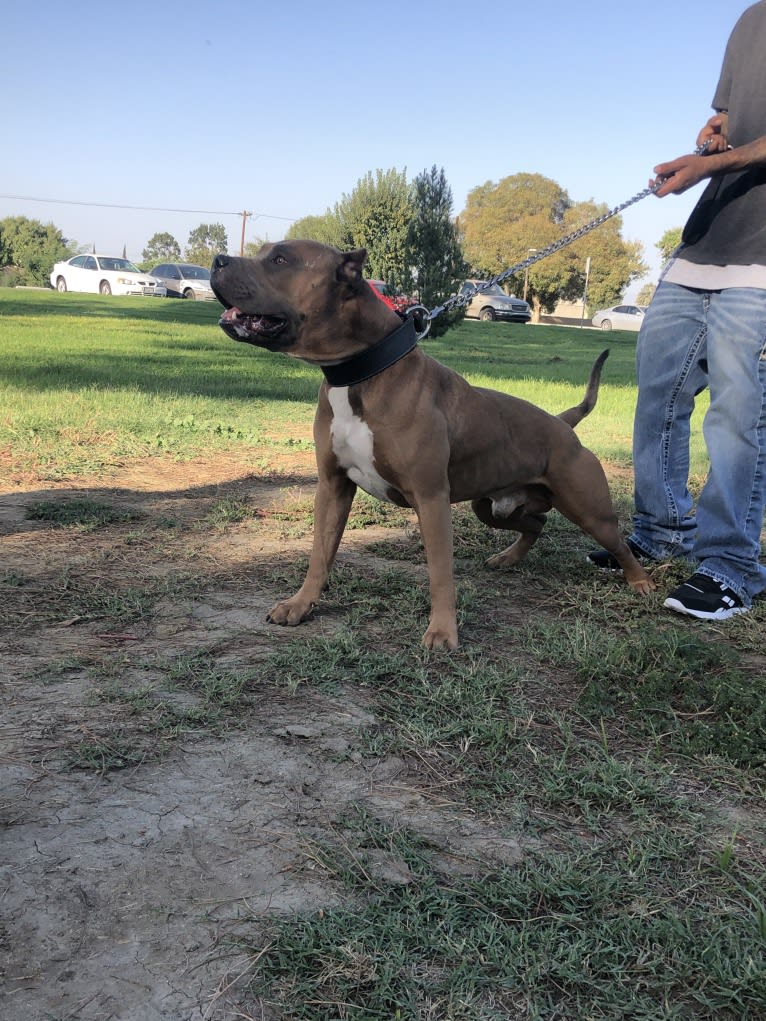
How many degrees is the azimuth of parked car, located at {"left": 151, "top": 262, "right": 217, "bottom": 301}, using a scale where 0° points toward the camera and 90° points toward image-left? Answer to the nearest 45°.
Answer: approximately 315°

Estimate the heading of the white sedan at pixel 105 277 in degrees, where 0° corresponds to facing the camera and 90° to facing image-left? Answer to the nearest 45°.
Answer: approximately 315°

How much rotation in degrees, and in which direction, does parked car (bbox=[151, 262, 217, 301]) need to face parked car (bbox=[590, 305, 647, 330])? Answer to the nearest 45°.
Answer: approximately 45° to its left
